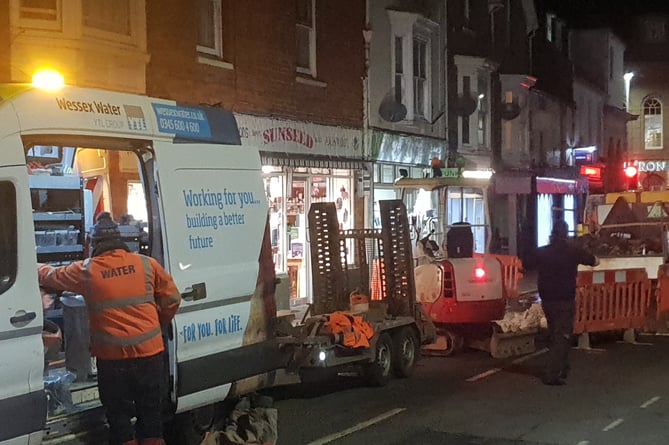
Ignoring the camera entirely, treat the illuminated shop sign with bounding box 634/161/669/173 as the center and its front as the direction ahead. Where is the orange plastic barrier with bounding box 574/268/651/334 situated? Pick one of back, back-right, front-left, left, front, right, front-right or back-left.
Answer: front

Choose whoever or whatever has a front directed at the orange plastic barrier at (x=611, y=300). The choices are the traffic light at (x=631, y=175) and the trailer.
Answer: the traffic light

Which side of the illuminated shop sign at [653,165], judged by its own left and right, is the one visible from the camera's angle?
front

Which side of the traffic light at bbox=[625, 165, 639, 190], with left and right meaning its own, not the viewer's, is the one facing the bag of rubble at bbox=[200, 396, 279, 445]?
front

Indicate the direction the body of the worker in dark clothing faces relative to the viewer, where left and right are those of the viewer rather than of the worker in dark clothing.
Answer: facing away from the viewer

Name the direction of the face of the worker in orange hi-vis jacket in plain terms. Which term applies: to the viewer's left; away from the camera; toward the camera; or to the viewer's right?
away from the camera

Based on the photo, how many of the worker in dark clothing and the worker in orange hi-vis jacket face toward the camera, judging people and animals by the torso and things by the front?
0

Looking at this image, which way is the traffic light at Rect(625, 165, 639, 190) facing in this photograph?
toward the camera

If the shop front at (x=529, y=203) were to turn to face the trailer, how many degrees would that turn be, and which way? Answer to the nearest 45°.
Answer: approximately 45° to its right

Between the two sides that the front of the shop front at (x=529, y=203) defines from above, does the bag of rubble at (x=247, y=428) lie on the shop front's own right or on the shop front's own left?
on the shop front's own right

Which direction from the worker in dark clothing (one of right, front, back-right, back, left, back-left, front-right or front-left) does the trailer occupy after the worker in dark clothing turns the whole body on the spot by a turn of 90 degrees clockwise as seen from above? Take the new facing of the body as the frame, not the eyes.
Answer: back

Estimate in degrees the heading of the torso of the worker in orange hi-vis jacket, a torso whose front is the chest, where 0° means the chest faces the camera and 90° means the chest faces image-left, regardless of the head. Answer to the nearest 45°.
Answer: approximately 180°

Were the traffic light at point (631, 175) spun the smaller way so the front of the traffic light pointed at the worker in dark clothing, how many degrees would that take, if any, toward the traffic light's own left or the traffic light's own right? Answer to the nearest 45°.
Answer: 0° — it already faces them
